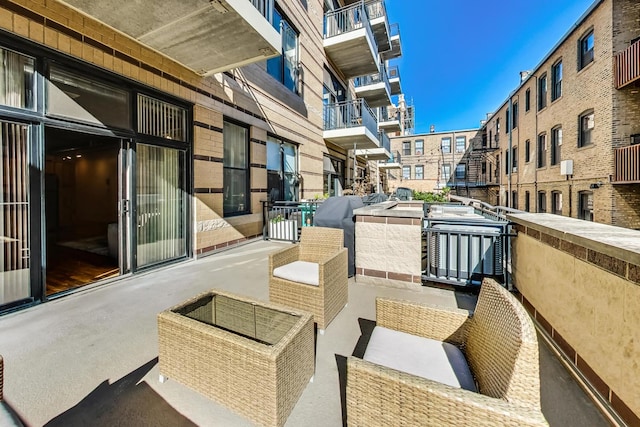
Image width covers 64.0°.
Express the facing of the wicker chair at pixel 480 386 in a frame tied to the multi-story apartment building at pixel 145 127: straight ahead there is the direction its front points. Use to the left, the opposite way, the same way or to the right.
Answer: the opposite way

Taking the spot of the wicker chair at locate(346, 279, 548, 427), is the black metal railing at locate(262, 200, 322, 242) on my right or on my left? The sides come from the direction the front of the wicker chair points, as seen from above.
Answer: on my right

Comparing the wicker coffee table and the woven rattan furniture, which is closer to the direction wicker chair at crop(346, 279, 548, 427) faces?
the wicker coffee table

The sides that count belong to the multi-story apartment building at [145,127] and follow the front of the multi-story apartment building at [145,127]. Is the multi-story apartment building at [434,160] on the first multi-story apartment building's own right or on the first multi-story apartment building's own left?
on the first multi-story apartment building's own left

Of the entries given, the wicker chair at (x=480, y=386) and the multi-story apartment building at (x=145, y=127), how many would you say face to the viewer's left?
1

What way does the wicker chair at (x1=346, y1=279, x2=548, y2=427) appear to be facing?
to the viewer's left

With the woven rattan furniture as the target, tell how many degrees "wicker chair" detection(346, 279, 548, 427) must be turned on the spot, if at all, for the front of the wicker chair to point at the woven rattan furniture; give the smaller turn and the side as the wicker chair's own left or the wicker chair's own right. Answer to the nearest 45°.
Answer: approximately 45° to the wicker chair's own right

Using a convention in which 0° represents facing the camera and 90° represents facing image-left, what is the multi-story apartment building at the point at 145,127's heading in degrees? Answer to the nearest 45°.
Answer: approximately 315°

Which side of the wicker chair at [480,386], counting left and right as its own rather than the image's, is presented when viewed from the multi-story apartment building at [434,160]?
right
